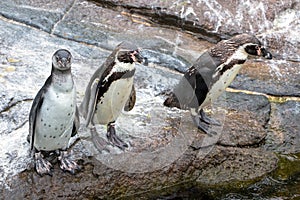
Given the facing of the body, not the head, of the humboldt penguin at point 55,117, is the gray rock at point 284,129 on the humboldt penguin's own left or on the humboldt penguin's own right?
on the humboldt penguin's own left

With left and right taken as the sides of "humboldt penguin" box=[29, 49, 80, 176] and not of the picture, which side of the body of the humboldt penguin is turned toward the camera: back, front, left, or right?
front

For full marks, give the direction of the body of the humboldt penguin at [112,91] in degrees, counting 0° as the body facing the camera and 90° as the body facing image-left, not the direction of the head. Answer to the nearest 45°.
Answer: approximately 315°

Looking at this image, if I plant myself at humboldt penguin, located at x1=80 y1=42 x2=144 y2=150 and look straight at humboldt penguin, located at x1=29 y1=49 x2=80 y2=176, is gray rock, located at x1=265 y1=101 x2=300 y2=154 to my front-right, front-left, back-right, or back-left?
back-left

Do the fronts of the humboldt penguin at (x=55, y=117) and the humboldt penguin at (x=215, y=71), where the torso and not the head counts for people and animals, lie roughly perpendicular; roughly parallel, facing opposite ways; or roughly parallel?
roughly perpendicular

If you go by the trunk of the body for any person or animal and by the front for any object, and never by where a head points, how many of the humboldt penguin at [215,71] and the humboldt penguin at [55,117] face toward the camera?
1

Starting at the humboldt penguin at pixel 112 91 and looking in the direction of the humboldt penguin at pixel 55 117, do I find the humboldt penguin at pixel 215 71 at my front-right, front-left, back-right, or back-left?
back-left

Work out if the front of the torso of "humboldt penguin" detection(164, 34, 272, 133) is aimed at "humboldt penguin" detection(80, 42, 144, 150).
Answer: no

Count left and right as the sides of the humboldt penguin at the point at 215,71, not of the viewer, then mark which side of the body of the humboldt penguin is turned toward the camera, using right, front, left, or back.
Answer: right

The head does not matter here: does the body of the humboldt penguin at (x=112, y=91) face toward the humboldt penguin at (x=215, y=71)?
no

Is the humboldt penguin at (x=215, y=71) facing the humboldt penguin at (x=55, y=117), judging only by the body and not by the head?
no

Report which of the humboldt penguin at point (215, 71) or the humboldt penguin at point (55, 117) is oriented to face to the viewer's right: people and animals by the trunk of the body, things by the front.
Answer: the humboldt penguin at point (215, 71)
